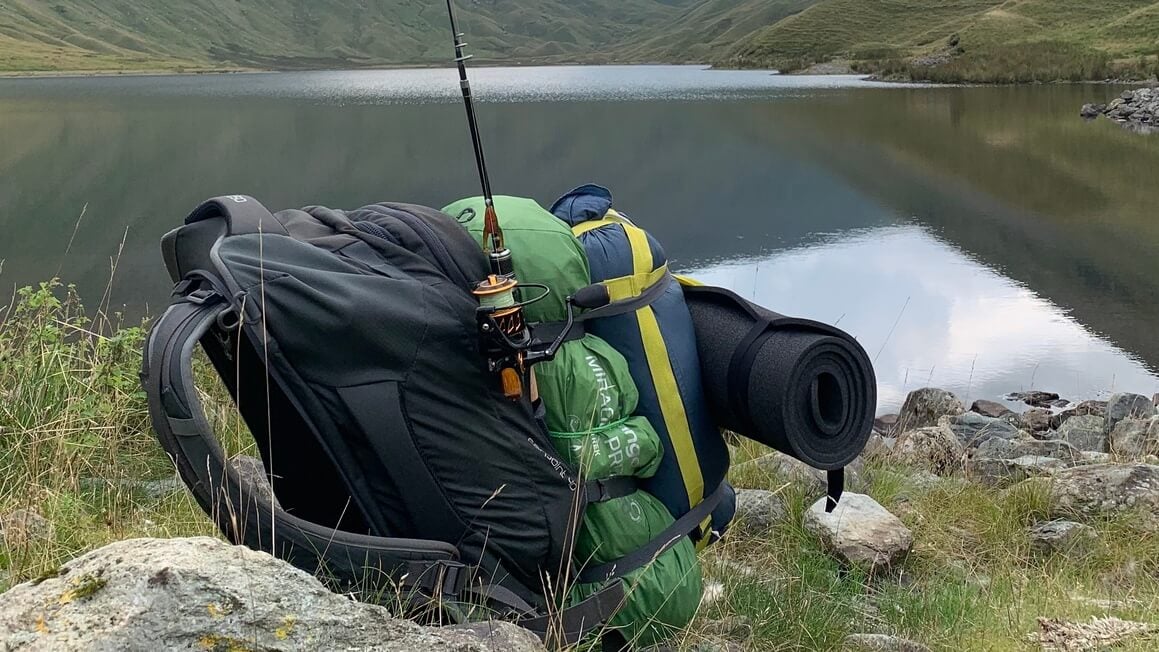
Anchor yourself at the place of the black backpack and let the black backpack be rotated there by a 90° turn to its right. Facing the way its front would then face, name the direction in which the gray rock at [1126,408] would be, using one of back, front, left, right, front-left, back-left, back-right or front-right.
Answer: back-left

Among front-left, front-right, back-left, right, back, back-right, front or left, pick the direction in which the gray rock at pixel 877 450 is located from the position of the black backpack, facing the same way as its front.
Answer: front-left

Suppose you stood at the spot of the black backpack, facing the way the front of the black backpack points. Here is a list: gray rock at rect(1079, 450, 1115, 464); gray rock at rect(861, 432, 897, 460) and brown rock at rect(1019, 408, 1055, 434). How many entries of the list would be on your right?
0

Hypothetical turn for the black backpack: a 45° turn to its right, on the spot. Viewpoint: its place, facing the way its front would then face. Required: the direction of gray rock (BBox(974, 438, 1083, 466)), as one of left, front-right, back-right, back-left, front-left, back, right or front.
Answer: left

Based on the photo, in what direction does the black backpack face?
to the viewer's right

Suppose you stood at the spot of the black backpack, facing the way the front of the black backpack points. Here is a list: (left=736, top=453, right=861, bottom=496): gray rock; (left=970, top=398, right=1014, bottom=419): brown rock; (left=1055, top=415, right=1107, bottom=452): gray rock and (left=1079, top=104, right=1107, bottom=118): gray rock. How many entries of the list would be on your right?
0

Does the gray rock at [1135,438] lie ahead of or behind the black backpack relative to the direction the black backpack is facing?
ahead

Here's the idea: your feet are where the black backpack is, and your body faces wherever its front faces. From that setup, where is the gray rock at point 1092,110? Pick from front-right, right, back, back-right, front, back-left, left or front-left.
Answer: front-left

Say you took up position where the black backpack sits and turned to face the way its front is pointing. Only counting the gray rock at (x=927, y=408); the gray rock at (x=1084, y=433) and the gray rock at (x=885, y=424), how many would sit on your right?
0

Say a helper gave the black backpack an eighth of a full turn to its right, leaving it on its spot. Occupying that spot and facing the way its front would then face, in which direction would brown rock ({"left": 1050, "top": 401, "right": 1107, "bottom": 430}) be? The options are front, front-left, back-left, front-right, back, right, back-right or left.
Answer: left

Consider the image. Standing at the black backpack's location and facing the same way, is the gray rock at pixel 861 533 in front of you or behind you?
in front
